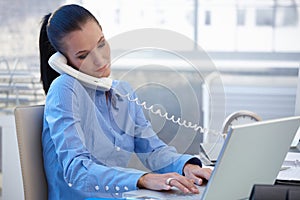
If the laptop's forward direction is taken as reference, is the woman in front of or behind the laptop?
in front

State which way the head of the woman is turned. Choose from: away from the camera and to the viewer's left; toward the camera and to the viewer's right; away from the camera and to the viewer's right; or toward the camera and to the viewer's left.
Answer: toward the camera and to the viewer's right

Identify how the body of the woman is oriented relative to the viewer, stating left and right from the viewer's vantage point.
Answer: facing the viewer and to the right of the viewer

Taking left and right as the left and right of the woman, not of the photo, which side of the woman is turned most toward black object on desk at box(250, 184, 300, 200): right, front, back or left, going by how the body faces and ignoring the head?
front

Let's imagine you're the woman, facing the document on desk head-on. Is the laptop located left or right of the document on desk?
right

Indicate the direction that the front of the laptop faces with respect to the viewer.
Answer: facing away from the viewer and to the left of the viewer

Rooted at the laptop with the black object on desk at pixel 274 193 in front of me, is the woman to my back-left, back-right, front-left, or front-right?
back-right

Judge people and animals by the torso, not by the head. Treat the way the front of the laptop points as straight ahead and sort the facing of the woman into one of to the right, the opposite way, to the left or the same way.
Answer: the opposite way

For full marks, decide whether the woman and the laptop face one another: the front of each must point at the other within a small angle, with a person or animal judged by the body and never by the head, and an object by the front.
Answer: yes

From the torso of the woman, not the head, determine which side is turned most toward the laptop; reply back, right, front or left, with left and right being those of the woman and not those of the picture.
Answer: front
